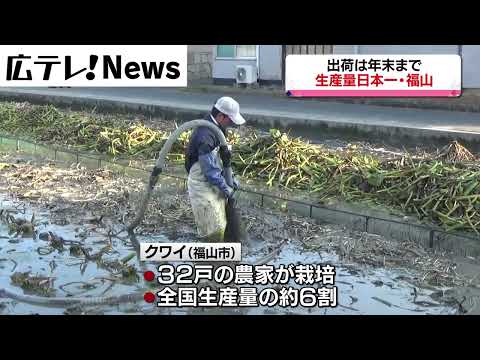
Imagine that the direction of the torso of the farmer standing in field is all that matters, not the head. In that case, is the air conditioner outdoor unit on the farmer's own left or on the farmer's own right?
on the farmer's own left
